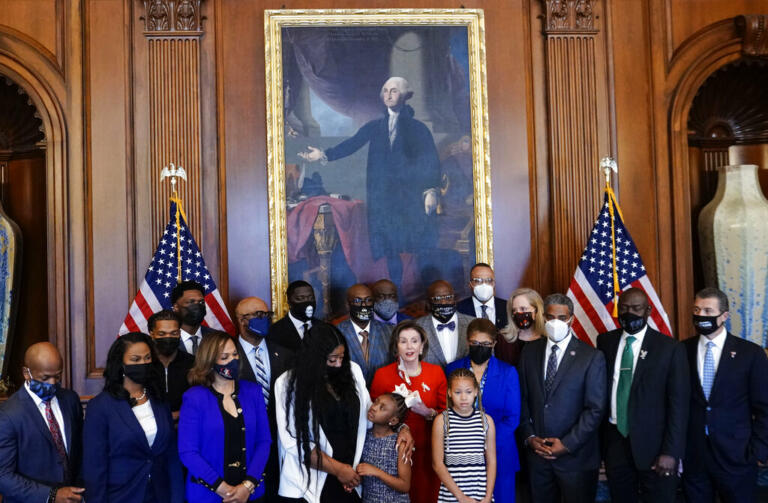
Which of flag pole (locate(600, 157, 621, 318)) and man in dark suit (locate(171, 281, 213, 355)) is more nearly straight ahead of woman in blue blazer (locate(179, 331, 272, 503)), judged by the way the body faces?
the flag pole

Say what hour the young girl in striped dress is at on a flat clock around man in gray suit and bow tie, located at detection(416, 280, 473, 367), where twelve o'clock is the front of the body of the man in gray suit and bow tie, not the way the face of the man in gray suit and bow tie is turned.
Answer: The young girl in striped dress is roughly at 12 o'clock from the man in gray suit and bow tie.

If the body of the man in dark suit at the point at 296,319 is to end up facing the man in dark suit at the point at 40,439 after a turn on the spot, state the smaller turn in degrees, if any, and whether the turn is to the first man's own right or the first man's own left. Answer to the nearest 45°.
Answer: approximately 90° to the first man's own right

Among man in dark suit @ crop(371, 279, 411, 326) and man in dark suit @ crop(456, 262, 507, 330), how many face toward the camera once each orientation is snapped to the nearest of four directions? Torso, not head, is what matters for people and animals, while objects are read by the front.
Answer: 2

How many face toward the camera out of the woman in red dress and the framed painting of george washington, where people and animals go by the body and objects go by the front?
2

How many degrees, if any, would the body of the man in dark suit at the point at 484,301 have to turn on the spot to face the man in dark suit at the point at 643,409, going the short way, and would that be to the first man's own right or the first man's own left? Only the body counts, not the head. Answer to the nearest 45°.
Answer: approximately 45° to the first man's own left

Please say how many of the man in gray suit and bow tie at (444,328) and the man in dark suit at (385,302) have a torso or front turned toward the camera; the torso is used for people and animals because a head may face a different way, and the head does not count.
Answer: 2

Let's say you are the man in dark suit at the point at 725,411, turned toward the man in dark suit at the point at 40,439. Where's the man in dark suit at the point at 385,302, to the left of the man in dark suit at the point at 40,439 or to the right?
right
